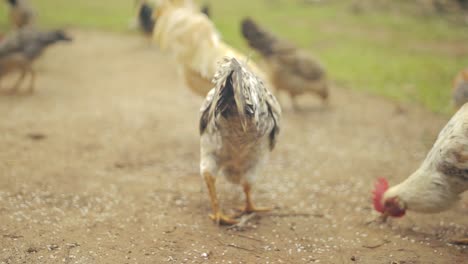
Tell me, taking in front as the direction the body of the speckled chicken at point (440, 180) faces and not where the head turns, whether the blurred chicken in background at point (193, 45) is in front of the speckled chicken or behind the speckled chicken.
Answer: in front

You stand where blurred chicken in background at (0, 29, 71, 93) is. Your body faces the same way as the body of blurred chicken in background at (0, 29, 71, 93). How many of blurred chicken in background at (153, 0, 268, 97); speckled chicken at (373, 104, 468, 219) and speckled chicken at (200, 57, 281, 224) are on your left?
0

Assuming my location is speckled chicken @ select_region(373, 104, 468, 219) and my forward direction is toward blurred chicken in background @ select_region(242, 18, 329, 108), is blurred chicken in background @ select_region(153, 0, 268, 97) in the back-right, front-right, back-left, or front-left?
front-left

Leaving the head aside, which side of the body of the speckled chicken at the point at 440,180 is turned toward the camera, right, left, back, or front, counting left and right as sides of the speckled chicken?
left

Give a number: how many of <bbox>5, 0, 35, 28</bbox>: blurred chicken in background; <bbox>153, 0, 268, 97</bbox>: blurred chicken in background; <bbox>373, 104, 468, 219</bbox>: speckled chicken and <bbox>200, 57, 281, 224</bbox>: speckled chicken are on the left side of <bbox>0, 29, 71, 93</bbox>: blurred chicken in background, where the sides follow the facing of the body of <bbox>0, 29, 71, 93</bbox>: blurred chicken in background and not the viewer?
1

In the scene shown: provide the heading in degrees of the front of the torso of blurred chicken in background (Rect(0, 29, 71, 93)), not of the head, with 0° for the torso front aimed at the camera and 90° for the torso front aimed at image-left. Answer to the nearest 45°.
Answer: approximately 270°

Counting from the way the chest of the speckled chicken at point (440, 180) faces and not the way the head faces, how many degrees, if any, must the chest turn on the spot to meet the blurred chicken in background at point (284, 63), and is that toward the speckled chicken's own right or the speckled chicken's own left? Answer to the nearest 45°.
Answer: approximately 45° to the speckled chicken's own right

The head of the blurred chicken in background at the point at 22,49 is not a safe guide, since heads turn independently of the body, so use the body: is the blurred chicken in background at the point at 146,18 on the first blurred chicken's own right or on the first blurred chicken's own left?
on the first blurred chicken's own left

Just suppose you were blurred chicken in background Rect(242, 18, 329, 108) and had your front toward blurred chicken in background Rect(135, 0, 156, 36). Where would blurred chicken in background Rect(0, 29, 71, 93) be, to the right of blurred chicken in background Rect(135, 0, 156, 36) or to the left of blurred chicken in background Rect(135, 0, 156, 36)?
left

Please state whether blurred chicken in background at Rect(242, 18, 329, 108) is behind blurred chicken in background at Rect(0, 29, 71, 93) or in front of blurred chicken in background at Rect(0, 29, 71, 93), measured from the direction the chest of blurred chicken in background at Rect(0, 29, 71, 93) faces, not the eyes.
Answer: in front

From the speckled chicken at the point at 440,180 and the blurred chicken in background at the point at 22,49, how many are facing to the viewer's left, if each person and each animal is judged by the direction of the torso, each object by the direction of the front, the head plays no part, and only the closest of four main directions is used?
1

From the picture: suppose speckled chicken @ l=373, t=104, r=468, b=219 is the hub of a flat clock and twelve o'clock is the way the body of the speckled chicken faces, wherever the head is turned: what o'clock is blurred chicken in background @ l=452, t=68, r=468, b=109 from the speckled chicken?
The blurred chicken in background is roughly at 3 o'clock from the speckled chicken.
